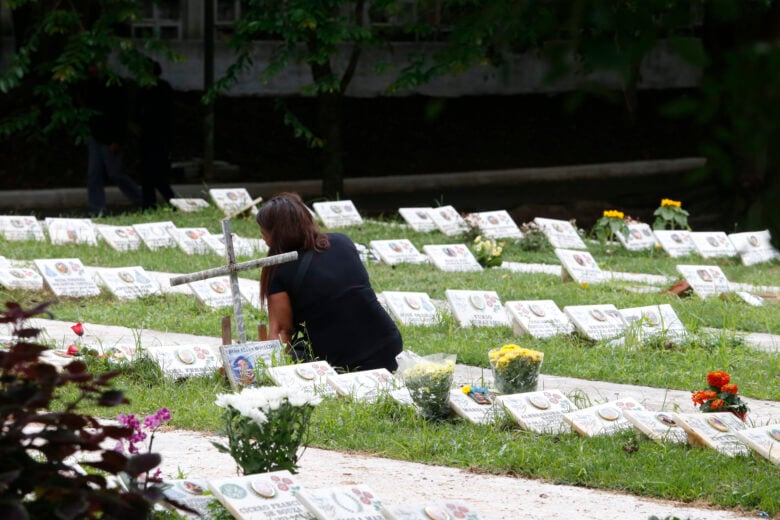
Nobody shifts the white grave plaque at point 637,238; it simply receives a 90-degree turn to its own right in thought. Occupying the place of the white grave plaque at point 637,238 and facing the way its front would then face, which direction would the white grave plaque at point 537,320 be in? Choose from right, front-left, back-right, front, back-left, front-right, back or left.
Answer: left

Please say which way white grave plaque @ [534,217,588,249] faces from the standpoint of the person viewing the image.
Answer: facing the viewer

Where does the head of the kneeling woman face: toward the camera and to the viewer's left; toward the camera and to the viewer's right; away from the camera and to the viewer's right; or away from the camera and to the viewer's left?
away from the camera and to the viewer's left

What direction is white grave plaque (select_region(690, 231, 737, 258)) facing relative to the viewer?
toward the camera

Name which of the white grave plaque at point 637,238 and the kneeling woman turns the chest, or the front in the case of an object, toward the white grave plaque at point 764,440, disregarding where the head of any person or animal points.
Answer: the white grave plaque at point 637,238

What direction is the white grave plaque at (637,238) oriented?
toward the camera

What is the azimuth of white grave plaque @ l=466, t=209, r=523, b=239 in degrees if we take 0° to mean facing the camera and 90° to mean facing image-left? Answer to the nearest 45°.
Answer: approximately 0°

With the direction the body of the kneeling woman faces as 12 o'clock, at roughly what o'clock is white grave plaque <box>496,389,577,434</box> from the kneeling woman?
The white grave plaque is roughly at 6 o'clock from the kneeling woman.

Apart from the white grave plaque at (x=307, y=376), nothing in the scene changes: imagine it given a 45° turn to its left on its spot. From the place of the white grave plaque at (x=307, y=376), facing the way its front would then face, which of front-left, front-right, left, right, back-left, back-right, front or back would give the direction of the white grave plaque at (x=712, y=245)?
left

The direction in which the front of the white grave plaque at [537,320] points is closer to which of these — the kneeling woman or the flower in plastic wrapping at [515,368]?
the flower in plastic wrapping

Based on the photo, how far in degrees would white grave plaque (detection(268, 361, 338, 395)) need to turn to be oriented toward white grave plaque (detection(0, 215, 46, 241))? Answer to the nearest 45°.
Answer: approximately 135° to its right

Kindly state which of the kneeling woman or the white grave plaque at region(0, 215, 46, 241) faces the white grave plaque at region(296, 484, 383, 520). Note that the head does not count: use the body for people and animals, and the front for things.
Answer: the white grave plaque at region(0, 215, 46, 241)

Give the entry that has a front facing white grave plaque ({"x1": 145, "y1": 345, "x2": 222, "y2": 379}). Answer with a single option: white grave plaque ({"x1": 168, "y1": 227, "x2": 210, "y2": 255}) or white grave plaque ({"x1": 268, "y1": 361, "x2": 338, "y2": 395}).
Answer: white grave plaque ({"x1": 168, "y1": 227, "x2": 210, "y2": 255})

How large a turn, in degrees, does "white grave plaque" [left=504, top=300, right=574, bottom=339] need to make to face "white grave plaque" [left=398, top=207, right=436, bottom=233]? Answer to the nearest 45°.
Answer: approximately 180°

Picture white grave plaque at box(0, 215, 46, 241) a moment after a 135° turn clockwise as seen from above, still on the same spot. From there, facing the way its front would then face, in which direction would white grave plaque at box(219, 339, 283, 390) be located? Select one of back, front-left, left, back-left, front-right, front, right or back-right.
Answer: back-left

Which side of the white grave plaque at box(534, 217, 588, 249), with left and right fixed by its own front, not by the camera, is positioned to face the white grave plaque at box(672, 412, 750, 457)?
front
